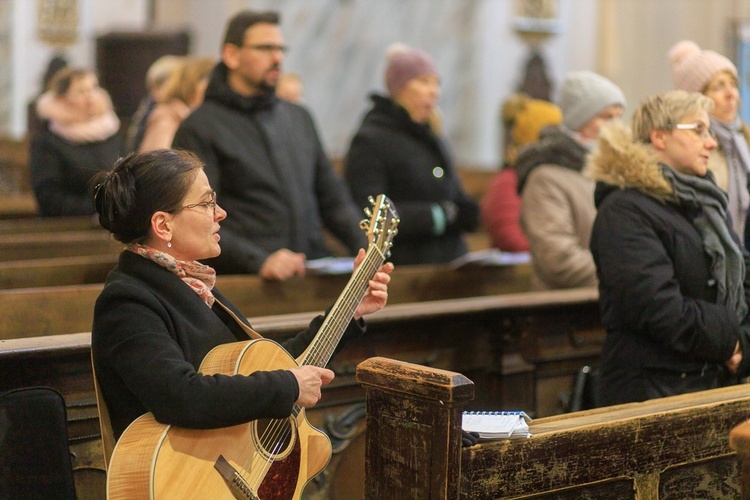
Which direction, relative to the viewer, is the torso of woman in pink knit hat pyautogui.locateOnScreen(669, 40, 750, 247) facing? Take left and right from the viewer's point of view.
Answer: facing the viewer and to the right of the viewer

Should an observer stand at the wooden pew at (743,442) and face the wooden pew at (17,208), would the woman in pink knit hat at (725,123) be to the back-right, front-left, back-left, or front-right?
front-right

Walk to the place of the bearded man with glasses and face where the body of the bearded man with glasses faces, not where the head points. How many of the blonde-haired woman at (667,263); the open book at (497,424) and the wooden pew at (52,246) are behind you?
1

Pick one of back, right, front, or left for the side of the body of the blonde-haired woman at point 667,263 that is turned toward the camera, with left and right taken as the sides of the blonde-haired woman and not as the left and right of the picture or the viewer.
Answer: right

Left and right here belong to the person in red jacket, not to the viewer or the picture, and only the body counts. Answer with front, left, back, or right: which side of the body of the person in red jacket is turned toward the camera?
right

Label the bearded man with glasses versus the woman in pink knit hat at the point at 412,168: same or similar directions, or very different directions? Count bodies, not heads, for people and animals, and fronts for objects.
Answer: same or similar directions

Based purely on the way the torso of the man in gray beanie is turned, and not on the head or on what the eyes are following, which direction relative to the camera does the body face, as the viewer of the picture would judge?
to the viewer's right

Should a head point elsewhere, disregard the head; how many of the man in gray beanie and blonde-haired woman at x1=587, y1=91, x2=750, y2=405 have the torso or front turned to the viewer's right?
2
